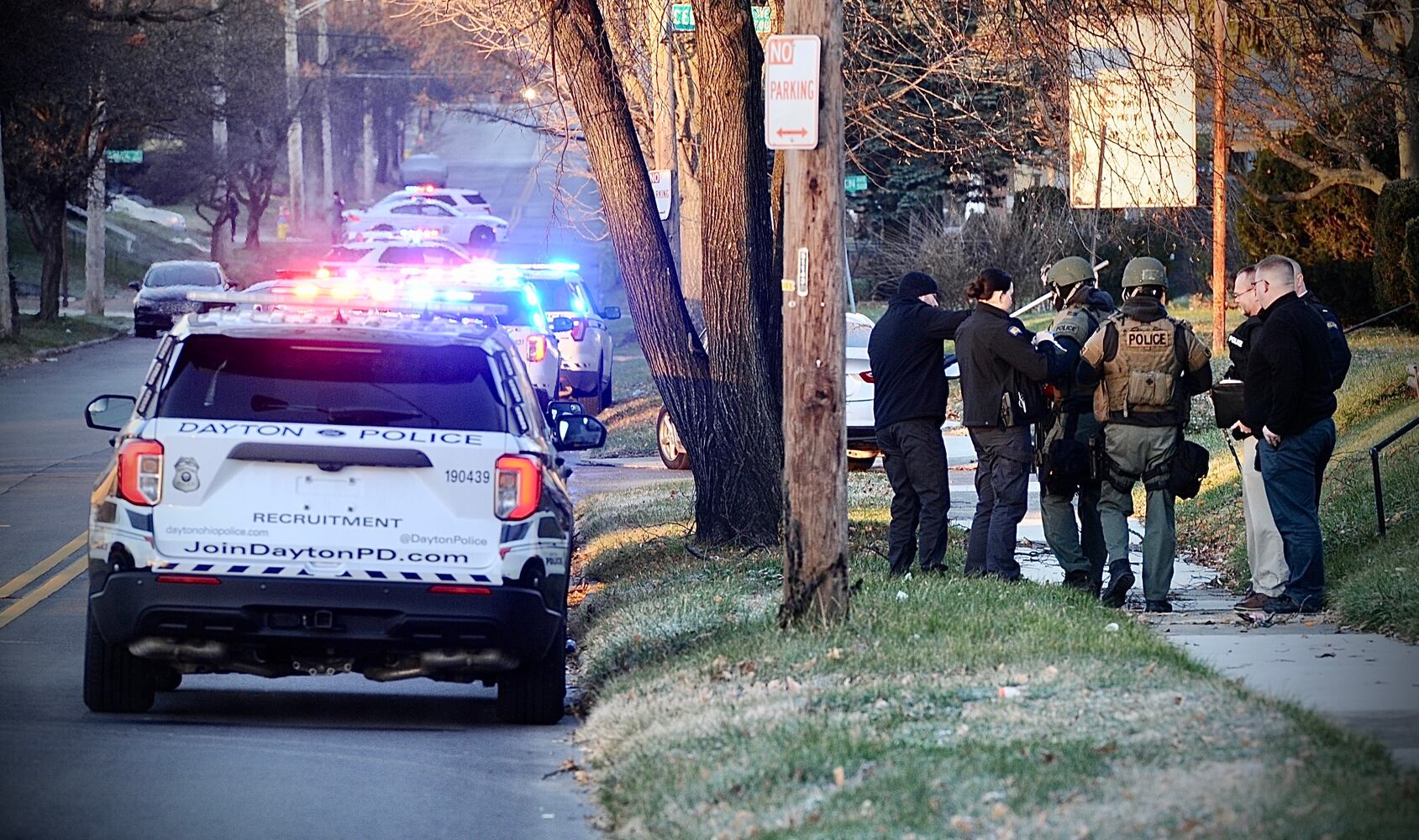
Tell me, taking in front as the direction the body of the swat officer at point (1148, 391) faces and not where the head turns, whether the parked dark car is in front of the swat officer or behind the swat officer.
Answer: in front

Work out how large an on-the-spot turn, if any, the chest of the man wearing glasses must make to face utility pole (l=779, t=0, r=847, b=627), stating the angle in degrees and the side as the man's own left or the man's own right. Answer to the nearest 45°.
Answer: approximately 45° to the man's own left

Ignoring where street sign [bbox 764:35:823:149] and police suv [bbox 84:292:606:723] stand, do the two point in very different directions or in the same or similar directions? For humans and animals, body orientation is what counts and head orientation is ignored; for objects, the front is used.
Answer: very different directions

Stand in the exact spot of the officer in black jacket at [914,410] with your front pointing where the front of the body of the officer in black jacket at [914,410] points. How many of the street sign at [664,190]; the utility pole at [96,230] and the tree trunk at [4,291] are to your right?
0

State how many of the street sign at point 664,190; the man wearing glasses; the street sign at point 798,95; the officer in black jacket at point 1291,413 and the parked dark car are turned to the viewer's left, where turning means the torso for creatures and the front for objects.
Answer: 2

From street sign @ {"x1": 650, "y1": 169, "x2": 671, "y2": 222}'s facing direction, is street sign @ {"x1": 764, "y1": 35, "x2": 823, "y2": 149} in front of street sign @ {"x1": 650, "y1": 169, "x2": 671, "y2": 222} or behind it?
in front

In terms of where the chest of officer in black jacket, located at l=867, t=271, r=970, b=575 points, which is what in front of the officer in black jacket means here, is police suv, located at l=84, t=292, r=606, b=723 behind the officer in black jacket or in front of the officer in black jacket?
behind

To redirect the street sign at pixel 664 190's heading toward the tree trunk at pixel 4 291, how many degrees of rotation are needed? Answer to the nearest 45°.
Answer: approximately 135° to its right

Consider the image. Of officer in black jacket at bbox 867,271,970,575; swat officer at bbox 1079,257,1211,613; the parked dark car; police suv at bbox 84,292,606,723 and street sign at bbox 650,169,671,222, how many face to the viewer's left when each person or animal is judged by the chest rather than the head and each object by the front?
0

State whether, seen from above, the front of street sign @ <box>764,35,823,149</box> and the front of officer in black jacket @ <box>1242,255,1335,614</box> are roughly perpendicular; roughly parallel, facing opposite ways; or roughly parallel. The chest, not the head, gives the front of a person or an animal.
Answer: roughly perpendicular

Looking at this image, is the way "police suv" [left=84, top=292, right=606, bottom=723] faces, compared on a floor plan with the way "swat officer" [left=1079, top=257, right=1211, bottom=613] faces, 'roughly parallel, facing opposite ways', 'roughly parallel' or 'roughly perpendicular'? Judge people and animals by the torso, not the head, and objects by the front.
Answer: roughly parallel

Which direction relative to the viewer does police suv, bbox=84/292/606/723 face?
away from the camera

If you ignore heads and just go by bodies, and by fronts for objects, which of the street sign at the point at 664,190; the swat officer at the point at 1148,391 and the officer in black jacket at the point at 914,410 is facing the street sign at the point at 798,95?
the street sign at the point at 664,190

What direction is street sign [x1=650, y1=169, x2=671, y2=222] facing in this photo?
toward the camera

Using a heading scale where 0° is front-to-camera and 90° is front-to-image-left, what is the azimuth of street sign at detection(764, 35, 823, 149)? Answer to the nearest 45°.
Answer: approximately 0°

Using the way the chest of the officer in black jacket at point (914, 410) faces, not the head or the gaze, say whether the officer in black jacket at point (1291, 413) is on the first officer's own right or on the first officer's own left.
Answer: on the first officer's own right

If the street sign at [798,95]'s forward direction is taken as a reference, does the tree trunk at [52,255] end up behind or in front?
behind

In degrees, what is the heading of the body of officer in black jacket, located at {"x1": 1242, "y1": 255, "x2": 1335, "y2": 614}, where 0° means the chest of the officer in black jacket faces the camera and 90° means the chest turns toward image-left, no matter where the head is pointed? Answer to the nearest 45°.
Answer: approximately 90°

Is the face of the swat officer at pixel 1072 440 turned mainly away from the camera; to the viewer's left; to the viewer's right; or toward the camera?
to the viewer's left

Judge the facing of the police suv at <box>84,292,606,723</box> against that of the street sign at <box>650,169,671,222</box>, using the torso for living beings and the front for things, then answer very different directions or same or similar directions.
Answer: very different directions

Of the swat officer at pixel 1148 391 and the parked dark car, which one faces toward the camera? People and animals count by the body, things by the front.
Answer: the parked dark car

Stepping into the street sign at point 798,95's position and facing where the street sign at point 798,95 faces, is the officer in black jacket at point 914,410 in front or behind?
behind
